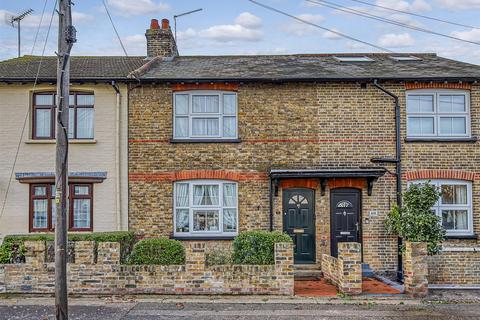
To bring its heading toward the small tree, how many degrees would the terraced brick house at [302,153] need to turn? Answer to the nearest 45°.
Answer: approximately 45° to its left

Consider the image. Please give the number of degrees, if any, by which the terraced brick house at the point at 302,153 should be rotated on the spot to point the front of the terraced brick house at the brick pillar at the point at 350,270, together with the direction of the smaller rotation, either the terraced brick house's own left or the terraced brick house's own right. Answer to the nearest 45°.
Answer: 0° — it already faces it

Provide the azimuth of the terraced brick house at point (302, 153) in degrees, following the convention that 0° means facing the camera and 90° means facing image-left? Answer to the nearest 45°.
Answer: approximately 0°

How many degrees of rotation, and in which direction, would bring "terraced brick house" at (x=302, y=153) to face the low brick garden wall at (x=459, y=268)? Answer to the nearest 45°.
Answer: approximately 45° to its left

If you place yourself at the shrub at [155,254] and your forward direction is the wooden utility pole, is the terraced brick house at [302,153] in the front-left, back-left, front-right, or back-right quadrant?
back-left
